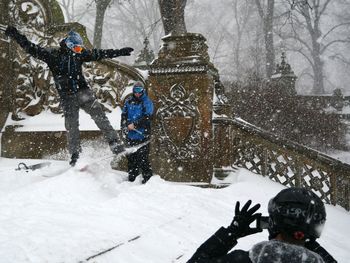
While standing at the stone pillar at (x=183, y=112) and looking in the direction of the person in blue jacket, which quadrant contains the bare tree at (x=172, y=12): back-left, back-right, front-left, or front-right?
back-right

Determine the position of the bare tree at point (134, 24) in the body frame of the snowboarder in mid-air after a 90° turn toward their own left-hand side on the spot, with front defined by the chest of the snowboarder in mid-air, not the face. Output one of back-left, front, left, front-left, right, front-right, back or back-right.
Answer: left

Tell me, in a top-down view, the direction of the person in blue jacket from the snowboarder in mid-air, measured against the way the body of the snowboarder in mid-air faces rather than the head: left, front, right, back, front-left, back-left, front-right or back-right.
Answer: left

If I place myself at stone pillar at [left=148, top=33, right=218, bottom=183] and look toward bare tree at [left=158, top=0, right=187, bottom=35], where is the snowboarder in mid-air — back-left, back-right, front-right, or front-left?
back-left

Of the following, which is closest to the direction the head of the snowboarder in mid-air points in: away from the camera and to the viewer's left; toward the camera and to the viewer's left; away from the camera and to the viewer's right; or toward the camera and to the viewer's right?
toward the camera and to the viewer's right

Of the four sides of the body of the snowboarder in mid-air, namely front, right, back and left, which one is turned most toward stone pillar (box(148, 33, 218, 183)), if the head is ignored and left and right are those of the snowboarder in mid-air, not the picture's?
left

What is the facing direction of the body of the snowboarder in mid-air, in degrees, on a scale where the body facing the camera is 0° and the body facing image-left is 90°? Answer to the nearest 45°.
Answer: approximately 0°

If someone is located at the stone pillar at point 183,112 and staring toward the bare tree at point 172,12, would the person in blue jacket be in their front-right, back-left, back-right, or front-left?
back-left

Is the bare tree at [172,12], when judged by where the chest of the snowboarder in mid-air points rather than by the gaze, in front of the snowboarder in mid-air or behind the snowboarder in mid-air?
behind

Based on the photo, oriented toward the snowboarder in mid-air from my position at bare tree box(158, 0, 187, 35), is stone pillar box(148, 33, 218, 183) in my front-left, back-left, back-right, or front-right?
front-left
